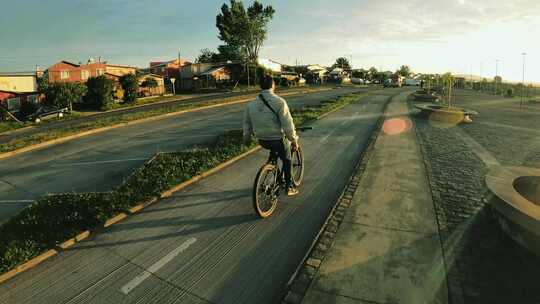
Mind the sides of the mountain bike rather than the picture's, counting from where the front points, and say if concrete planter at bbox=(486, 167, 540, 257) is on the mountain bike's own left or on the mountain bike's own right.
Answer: on the mountain bike's own right

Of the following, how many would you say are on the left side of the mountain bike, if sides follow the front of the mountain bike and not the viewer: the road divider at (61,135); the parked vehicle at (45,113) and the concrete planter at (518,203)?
2

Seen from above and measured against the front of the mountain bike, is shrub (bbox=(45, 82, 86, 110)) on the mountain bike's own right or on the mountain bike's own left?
on the mountain bike's own left

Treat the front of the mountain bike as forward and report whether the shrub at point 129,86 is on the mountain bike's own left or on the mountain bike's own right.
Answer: on the mountain bike's own left

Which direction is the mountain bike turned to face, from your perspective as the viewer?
facing away from the viewer and to the right of the viewer

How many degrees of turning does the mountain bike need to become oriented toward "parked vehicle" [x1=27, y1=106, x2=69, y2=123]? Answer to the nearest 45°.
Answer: approximately 90° to its left

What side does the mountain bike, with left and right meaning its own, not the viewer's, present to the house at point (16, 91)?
left

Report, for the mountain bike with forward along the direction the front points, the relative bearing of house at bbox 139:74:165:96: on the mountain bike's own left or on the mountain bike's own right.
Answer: on the mountain bike's own left

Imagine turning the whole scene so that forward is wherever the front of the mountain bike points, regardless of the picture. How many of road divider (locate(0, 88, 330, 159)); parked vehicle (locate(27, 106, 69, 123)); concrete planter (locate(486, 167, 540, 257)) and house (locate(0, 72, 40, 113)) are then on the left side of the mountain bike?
3
